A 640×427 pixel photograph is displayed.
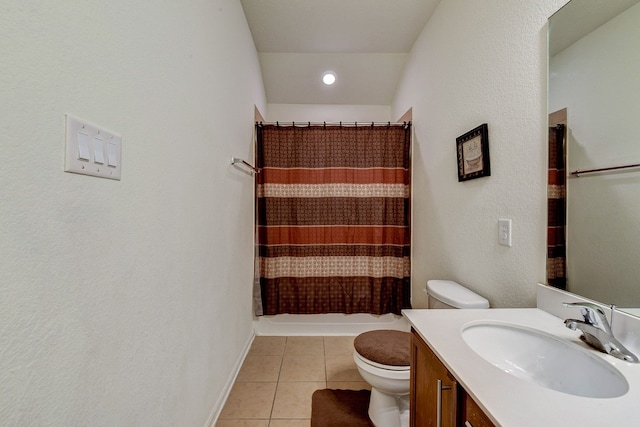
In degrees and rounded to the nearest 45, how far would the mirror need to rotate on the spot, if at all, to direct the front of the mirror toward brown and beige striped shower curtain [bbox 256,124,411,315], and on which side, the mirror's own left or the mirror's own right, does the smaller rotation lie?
approximately 45° to the mirror's own right

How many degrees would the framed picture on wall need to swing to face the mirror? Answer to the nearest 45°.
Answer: approximately 90° to its left

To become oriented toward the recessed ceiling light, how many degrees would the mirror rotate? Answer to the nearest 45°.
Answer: approximately 45° to its right

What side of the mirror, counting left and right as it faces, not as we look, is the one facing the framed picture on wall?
right

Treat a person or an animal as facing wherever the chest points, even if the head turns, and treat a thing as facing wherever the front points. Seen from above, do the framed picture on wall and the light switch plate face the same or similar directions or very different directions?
very different directions

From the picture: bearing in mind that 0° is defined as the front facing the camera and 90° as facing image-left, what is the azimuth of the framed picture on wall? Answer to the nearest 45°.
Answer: approximately 45°

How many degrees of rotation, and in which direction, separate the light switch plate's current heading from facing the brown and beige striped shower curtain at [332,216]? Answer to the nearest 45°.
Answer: approximately 90° to its left
